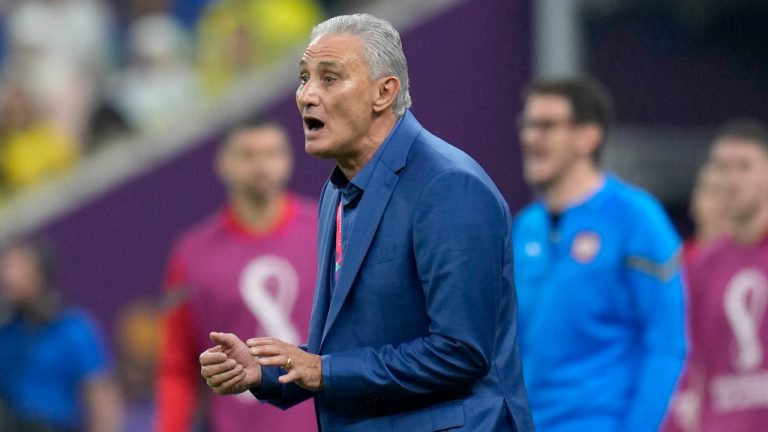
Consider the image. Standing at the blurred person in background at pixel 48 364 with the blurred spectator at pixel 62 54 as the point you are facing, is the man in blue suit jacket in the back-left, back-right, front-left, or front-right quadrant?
back-right

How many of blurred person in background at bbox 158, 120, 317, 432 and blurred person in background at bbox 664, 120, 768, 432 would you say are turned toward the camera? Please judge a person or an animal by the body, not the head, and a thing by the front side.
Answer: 2

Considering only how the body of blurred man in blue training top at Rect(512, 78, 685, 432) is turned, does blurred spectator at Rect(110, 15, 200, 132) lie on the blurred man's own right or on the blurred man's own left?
on the blurred man's own right

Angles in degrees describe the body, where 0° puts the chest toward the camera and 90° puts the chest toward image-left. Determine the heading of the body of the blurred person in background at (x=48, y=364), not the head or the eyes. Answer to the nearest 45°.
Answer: approximately 45°

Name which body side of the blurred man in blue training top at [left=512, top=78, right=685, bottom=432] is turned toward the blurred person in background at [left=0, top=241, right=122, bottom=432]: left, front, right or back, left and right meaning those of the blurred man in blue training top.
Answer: right

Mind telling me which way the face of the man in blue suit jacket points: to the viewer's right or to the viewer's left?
to the viewer's left

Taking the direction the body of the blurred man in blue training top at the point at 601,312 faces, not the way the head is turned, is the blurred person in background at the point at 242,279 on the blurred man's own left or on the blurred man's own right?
on the blurred man's own right
